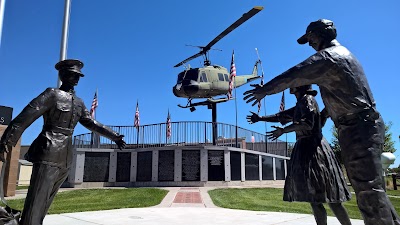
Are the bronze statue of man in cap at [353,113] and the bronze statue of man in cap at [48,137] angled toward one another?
yes

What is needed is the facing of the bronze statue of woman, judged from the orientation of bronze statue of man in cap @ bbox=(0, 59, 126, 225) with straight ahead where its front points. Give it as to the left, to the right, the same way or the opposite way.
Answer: the opposite way

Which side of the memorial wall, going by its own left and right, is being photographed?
front

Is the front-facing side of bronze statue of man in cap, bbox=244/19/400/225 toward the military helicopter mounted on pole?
no

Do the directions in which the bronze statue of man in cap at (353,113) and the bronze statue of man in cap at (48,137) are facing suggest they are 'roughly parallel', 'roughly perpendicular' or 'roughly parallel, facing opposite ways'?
roughly parallel, facing opposite ways

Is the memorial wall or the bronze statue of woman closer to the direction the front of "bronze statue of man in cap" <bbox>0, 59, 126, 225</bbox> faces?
the bronze statue of woman

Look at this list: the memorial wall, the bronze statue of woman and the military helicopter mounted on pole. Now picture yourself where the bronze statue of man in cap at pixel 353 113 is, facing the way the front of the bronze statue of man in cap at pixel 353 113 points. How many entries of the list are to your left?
0

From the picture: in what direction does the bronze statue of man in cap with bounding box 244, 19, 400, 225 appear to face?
to the viewer's left

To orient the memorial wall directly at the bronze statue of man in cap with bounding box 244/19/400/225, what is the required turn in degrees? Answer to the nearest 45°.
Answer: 0° — it already faces it

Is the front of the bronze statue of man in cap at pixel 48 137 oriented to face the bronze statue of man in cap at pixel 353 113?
yes

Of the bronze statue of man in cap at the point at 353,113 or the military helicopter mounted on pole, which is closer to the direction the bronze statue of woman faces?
the military helicopter mounted on pole

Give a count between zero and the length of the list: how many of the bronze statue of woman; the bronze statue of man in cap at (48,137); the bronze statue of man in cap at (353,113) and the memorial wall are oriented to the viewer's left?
2

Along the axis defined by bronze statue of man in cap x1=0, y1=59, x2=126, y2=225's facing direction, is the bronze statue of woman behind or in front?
in front

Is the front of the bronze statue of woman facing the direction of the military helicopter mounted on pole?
no

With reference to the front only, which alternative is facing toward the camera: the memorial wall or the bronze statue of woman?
the memorial wall

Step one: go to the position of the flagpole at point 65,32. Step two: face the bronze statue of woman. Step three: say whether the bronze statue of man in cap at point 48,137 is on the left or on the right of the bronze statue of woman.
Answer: right

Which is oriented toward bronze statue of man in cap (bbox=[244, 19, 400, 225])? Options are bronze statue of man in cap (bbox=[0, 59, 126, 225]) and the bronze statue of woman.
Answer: bronze statue of man in cap (bbox=[0, 59, 126, 225])

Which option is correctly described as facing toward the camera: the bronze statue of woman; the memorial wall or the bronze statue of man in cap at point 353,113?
the memorial wall

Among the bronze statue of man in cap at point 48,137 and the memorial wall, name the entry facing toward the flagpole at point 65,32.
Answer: the memorial wall

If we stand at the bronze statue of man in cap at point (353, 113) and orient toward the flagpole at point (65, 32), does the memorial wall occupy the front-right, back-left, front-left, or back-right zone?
front-right

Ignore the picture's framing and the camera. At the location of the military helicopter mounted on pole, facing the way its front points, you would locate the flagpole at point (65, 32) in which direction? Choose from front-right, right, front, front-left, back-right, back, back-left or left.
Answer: front-left

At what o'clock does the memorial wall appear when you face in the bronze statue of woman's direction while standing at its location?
The memorial wall is roughly at 2 o'clock from the bronze statue of woman.

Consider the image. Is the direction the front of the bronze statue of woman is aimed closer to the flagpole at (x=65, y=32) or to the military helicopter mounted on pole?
the flagpole
